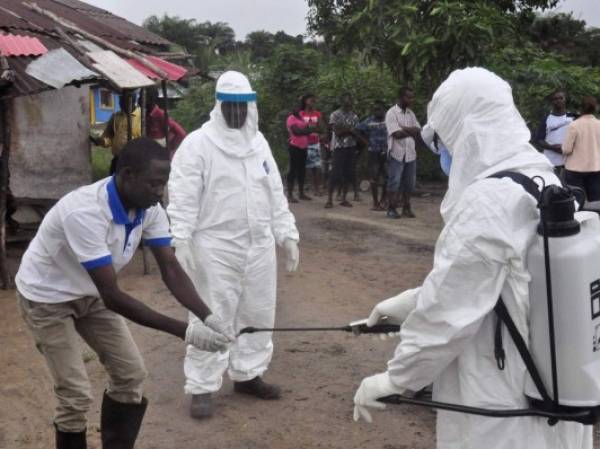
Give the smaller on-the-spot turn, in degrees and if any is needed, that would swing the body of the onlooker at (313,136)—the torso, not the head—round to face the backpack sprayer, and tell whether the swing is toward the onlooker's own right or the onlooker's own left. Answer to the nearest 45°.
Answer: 0° — they already face it

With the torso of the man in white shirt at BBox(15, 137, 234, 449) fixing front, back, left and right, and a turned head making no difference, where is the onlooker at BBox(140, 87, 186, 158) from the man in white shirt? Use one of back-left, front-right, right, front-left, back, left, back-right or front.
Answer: back-left

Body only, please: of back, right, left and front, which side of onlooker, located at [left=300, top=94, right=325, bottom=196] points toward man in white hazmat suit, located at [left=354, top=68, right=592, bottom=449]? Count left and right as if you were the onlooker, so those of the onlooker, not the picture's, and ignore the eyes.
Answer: front

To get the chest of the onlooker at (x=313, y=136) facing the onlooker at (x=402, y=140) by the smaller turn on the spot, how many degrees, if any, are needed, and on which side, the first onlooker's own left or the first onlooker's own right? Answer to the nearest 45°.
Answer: approximately 45° to the first onlooker's own left

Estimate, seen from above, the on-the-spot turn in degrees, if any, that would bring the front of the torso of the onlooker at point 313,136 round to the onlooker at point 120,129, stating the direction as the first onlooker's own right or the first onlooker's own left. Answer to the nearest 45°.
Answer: approximately 45° to the first onlooker's own right

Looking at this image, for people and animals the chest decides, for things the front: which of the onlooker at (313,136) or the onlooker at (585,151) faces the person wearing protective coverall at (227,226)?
the onlooker at (313,136)

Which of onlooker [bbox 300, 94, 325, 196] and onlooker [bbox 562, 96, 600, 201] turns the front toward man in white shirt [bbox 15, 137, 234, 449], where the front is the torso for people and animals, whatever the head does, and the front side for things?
onlooker [bbox 300, 94, 325, 196]

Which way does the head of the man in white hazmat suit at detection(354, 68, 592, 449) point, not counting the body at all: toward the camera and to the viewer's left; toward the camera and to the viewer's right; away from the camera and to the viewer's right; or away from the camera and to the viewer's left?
away from the camera and to the viewer's left

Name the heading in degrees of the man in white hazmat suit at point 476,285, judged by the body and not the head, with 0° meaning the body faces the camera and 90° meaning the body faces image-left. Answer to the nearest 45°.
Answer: approximately 90°

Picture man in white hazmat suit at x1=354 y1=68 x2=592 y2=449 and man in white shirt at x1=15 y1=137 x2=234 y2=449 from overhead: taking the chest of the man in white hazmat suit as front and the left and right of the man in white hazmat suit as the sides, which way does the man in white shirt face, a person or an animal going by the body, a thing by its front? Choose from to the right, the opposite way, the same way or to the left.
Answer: the opposite way
